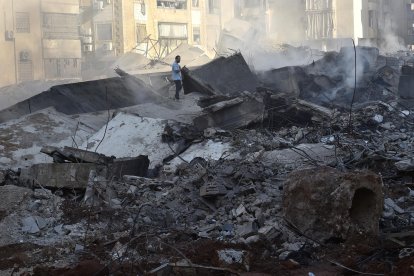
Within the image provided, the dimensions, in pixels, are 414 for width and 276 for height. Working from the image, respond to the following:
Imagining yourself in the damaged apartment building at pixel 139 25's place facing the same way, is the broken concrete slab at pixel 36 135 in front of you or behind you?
in front

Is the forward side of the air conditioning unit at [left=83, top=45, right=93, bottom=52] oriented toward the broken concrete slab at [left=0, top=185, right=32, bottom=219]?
yes

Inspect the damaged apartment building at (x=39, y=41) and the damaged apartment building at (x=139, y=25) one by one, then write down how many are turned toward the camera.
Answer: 2

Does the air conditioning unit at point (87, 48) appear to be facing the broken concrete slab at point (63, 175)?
yes

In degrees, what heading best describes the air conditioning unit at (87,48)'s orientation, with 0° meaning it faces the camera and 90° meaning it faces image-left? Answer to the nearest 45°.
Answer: approximately 0°

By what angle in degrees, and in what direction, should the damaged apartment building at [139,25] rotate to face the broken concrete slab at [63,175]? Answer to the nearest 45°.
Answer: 0° — it already faces it

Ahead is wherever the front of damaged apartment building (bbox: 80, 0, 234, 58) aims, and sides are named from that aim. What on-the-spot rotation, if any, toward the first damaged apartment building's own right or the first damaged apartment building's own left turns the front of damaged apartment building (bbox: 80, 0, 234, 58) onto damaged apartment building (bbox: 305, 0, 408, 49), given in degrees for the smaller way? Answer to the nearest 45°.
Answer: approximately 90° to the first damaged apartment building's own left

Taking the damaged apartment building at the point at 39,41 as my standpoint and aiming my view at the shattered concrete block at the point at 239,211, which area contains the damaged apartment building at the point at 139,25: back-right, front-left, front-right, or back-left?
back-left

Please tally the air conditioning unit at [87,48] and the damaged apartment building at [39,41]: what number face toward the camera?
2

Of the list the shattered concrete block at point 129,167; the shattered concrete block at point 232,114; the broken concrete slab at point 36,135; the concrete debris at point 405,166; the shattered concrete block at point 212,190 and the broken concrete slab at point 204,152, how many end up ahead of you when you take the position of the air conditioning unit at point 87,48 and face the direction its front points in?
6

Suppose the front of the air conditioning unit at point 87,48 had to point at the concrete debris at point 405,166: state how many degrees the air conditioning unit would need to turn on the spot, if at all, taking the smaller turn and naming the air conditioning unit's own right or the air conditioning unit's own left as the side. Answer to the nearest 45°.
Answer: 0° — it already faces it

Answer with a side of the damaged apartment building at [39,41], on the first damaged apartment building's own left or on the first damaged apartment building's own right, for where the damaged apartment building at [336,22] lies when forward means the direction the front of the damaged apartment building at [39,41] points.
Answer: on the first damaged apartment building's own left

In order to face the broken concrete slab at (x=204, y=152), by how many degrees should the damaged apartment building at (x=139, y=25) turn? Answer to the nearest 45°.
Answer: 0° — it already faces it

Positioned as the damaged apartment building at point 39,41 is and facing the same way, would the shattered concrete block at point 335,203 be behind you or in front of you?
in front

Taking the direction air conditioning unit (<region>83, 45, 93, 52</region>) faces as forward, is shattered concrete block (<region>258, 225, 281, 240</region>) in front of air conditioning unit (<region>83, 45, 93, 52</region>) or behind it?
in front

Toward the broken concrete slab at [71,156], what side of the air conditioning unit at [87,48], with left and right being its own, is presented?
front

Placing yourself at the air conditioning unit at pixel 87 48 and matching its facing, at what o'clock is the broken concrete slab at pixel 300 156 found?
The broken concrete slab is roughly at 12 o'clock from the air conditioning unit.
